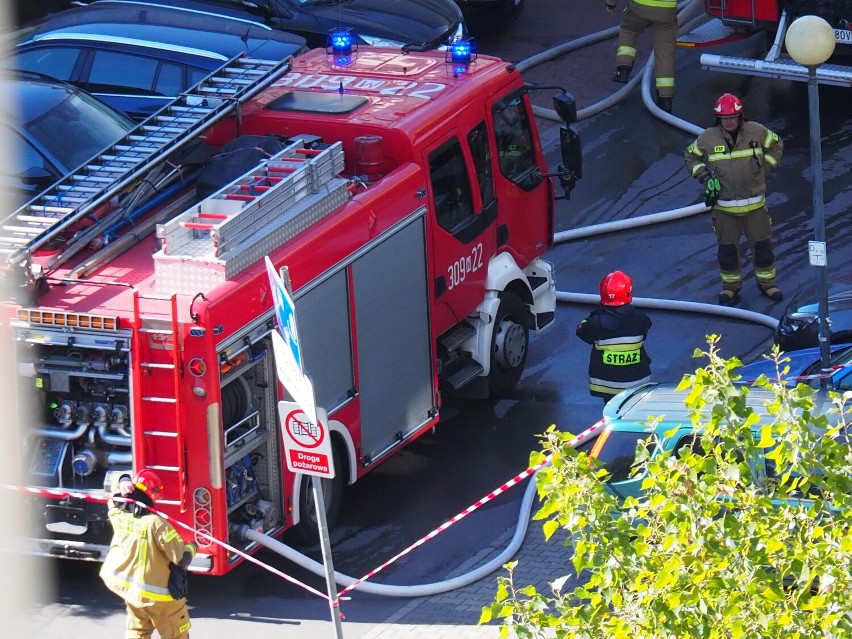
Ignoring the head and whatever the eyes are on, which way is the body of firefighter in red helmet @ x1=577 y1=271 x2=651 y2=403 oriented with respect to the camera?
away from the camera

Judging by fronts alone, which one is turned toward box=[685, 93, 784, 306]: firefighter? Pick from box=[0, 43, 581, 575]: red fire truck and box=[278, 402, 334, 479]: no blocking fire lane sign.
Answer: the red fire truck

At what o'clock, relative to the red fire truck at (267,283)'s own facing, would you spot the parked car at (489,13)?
The parked car is roughly at 11 o'clock from the red fire truck.

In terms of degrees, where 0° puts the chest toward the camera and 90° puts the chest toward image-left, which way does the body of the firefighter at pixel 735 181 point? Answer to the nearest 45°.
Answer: approximately 0°

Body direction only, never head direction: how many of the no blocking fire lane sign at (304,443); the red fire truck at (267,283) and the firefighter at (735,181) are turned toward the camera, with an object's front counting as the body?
2

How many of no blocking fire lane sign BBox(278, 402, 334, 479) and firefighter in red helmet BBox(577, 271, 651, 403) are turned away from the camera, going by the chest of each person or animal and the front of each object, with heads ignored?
1

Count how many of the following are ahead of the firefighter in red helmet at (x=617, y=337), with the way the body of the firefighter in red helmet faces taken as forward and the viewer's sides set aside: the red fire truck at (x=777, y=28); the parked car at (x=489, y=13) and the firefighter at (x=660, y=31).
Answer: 3

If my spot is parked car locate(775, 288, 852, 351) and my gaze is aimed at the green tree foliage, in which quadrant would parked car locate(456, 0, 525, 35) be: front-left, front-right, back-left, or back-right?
back-right

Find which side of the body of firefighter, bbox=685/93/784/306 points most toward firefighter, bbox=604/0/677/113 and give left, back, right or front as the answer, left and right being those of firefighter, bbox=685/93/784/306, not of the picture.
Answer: back

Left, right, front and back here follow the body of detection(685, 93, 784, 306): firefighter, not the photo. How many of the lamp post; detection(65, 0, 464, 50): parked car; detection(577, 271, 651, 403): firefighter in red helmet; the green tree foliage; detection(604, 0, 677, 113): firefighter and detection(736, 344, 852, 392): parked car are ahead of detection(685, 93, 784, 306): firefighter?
4

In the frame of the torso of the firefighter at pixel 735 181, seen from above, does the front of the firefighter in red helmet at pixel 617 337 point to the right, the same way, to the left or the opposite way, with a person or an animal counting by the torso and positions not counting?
the opposite way

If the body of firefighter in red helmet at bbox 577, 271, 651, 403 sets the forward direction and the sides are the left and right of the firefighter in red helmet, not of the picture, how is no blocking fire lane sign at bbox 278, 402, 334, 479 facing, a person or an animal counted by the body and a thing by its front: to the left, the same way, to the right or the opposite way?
the opposite way

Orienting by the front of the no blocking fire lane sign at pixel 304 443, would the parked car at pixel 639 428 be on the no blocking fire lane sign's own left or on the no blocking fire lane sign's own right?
on the no blocking fire lane sign's own left
